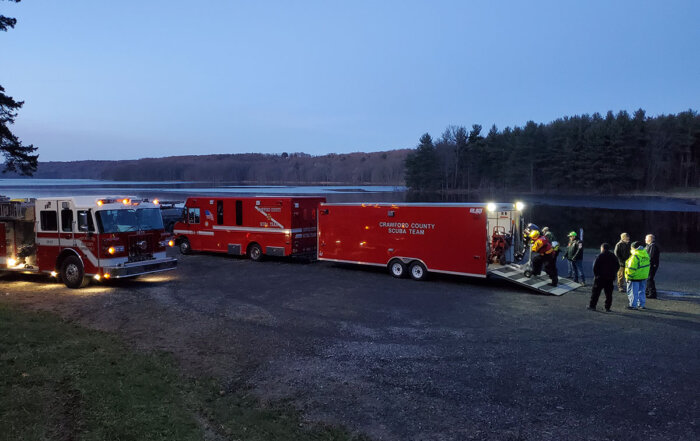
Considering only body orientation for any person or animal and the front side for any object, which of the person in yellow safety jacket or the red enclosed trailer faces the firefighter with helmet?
the person in yellow safety jacket

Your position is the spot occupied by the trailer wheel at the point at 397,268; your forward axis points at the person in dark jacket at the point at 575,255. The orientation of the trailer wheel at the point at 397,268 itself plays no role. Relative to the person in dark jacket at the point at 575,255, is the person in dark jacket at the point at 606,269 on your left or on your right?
right

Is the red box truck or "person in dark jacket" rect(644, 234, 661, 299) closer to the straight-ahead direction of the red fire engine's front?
the person in dark jacket

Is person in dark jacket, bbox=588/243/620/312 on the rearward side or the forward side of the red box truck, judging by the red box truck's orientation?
on the rearward side

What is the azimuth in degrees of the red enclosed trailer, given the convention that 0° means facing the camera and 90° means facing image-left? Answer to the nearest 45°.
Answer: approximately 135°

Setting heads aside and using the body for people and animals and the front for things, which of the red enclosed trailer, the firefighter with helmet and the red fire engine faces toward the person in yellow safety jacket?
the red fire engine

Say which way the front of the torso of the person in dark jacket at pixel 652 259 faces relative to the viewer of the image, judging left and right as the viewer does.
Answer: facing to the left of the viewer

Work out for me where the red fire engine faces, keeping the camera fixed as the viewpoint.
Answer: facing the viewer and to the right of the viewer

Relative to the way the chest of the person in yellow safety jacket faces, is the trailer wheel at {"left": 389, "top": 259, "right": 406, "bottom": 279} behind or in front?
in front

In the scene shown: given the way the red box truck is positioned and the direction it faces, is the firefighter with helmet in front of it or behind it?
behind

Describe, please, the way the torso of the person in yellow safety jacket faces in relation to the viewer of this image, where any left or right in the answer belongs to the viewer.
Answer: facing away from the viewer and to the left of the viewer

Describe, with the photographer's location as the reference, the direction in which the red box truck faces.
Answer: facing away from the viewer and to the left of the viewer

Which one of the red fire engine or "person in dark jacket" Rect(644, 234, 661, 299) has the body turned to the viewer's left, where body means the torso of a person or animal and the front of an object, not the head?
the person in dark jacket

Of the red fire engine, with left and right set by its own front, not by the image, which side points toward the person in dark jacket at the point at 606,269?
front
